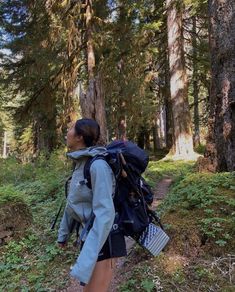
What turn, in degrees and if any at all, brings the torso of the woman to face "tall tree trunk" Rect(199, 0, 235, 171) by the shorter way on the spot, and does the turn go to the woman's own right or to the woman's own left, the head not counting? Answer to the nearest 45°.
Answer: approximately 135° to the woman's own right

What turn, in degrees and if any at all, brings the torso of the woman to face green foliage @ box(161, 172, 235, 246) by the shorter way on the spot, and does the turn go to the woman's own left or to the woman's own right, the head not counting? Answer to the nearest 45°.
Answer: approximately 135° to the woman's own right

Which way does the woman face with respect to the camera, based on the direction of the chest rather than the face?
to the viewer's left

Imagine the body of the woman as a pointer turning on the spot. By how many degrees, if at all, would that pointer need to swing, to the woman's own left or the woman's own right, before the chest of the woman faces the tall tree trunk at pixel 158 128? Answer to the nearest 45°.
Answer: approximately 90° to the woman's own right

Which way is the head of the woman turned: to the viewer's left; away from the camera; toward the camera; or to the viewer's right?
to the viewer's left
